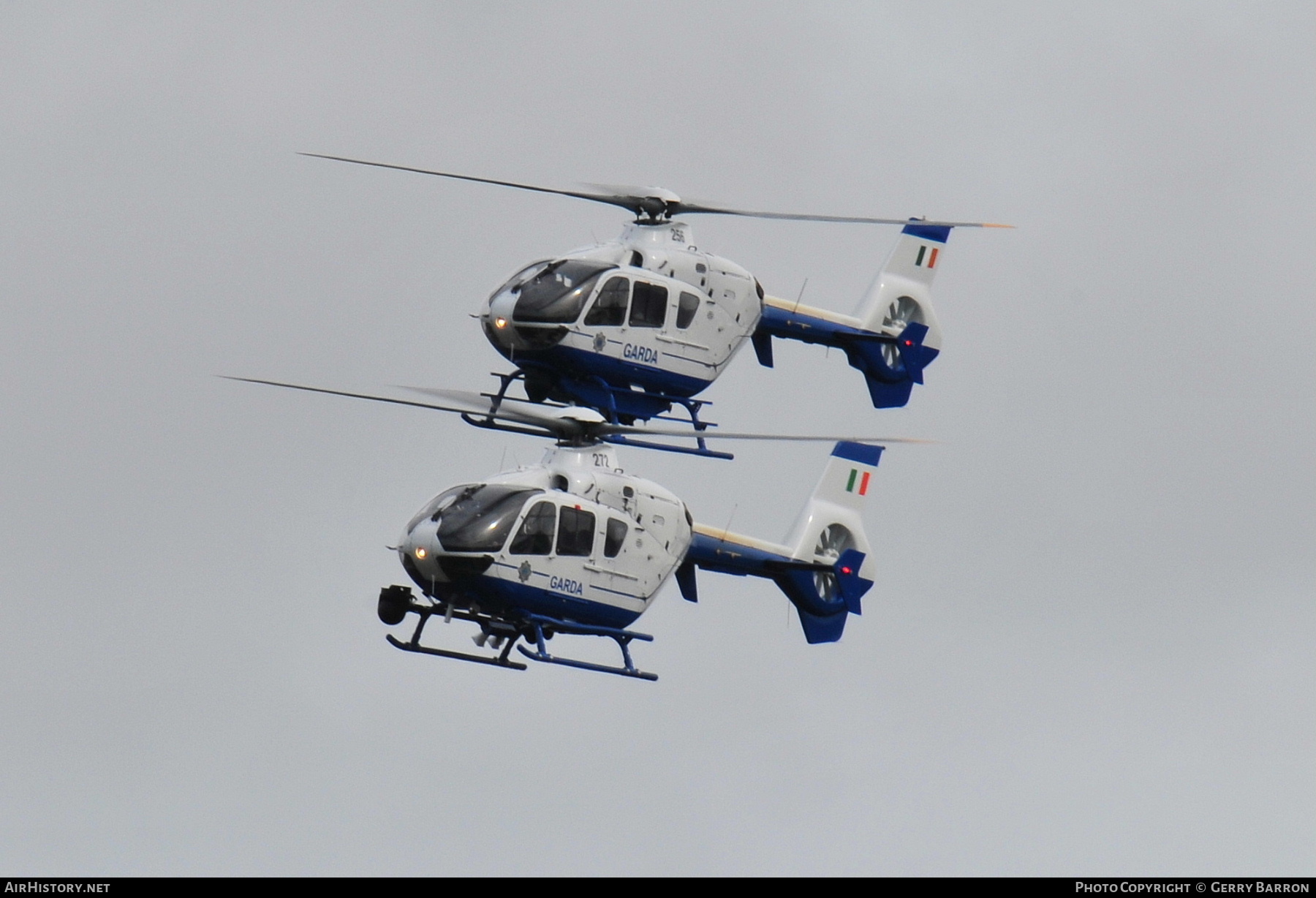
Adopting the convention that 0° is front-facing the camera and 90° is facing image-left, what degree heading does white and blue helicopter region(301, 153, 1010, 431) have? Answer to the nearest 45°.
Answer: approximately 45°

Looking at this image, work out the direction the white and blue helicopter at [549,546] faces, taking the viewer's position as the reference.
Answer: facing the viewer and to the left of the viewer

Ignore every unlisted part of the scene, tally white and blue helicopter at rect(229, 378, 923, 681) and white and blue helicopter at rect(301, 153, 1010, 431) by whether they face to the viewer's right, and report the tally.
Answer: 0
